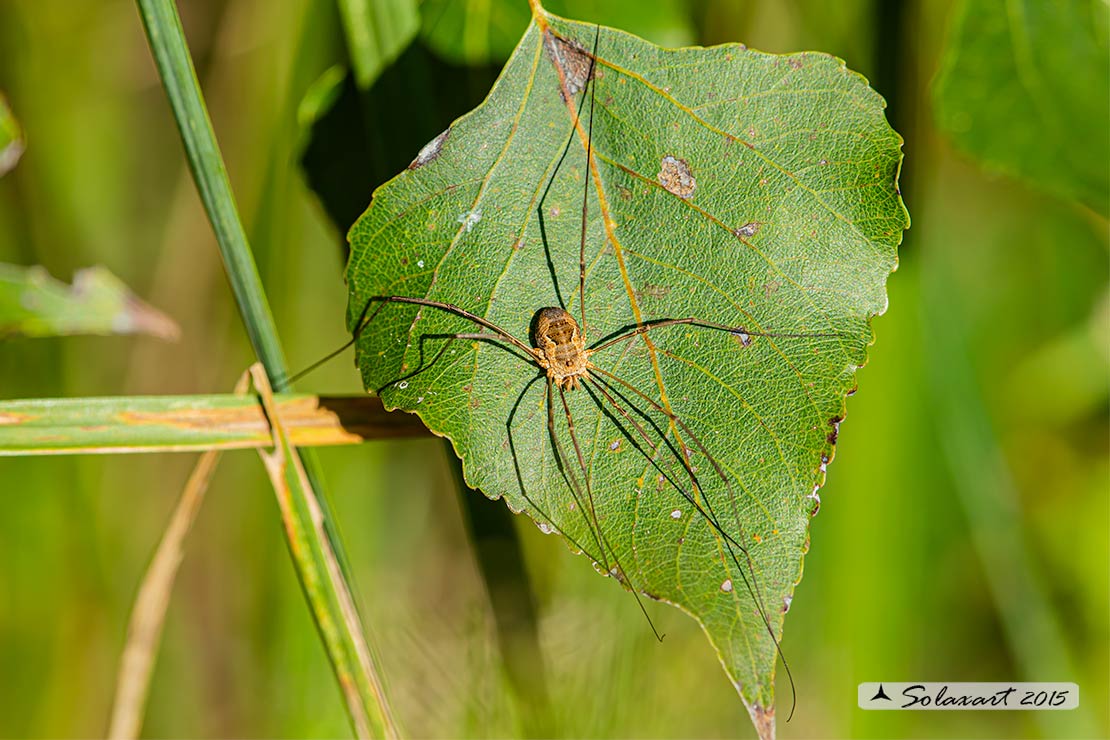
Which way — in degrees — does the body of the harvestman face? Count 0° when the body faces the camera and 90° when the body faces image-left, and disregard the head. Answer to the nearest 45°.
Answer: approximately 0°
